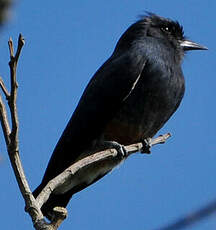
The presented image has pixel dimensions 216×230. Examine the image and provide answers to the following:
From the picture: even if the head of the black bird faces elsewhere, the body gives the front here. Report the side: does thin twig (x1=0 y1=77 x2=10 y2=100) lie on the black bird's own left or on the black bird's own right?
on the black bird's own right

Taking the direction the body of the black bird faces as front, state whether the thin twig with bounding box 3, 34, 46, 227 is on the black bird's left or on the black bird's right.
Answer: on the black bird's right

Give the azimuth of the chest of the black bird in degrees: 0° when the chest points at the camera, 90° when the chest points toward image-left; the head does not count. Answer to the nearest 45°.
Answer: approximately 270°
